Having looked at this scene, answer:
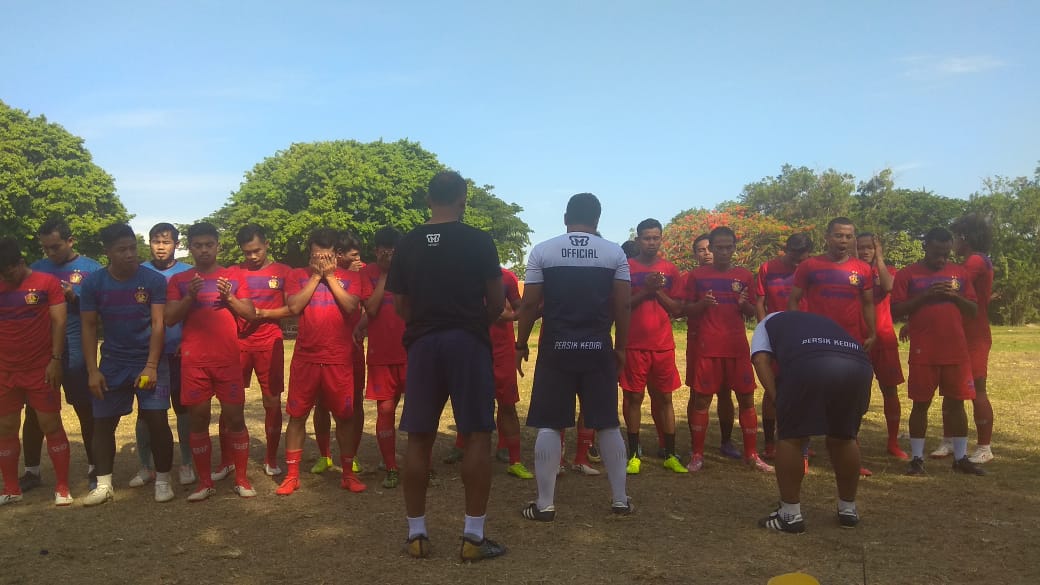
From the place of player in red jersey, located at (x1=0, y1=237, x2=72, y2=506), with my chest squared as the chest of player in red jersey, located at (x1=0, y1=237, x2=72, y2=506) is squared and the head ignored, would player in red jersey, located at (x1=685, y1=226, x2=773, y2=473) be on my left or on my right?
on my left

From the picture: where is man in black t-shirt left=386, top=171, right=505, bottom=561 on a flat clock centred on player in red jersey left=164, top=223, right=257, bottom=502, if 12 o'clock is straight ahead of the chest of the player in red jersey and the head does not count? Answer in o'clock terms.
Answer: The man in black t-shirt is roughly at 11 o'clock from the player in red jersey.

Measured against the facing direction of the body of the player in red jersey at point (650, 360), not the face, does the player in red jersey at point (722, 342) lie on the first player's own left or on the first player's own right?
on the first player's own left

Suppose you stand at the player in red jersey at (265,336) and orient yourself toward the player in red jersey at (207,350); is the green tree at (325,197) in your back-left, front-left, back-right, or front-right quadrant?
back-right

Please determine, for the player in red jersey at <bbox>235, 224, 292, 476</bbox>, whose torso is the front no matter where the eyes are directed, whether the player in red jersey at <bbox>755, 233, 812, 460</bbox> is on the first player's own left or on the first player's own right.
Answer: on the first player's own left

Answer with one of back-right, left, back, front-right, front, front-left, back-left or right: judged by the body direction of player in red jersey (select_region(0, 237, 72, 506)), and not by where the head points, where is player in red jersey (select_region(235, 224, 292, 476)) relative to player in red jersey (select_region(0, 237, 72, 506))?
left

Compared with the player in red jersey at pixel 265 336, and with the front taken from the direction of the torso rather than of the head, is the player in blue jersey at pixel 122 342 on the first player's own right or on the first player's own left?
on the first player's own right

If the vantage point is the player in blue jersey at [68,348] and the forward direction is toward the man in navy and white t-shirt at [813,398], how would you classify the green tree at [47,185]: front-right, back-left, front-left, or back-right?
back-left

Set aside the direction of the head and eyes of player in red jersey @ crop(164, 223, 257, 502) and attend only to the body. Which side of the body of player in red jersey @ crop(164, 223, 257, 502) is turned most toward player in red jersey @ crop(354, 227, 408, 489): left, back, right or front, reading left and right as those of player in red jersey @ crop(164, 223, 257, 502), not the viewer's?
left

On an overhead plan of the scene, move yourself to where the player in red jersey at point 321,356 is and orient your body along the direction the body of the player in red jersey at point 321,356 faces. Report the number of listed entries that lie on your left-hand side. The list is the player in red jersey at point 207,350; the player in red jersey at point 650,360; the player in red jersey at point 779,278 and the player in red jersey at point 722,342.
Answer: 3

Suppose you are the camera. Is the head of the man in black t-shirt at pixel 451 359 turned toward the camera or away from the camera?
away from the camera
